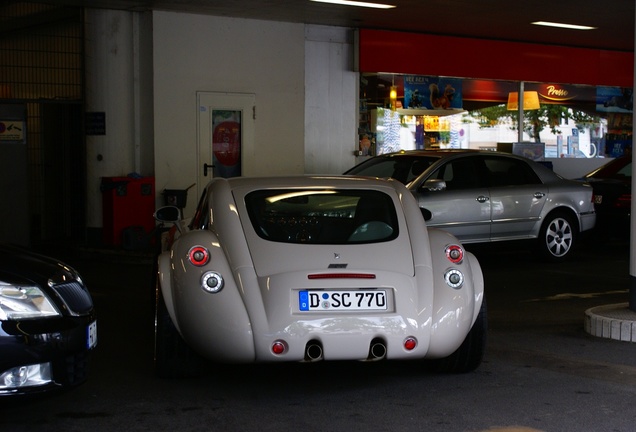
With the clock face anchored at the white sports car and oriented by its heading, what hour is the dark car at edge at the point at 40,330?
The dark car at edge is roughly at 8 o'clock from the white sports car.

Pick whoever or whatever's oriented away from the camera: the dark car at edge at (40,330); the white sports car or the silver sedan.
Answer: the white sports car

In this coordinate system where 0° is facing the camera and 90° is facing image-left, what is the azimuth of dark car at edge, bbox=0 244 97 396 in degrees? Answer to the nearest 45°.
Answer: approximately 315°

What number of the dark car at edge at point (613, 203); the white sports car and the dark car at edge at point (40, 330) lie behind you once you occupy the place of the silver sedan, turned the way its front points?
1

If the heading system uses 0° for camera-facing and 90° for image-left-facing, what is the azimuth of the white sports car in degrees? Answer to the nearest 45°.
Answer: approximately 180°

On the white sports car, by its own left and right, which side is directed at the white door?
front

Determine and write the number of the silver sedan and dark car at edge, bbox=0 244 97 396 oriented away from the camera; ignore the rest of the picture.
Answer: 0

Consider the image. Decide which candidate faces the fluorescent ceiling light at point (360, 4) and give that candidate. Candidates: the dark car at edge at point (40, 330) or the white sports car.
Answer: the white sports car

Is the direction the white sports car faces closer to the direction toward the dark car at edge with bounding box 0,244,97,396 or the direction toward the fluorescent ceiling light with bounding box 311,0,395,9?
the fluorescent ceiling light

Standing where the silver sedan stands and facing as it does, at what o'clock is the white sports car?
The white sports car is roughly at 11 o'clock from the silver sedan.

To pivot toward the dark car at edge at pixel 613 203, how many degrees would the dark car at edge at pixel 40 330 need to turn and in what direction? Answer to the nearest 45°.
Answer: approximately 90° to its left

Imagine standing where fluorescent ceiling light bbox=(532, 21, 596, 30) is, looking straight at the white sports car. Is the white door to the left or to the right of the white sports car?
right

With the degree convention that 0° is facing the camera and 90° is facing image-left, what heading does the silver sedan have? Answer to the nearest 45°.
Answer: approximately 45°

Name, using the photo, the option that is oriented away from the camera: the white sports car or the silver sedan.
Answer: the white sports car

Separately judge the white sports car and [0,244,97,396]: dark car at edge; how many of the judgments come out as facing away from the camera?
1

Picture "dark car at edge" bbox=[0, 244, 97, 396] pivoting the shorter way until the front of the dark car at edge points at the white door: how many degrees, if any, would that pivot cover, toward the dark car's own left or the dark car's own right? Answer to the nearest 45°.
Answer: approximately 135° to the dark car's own left
